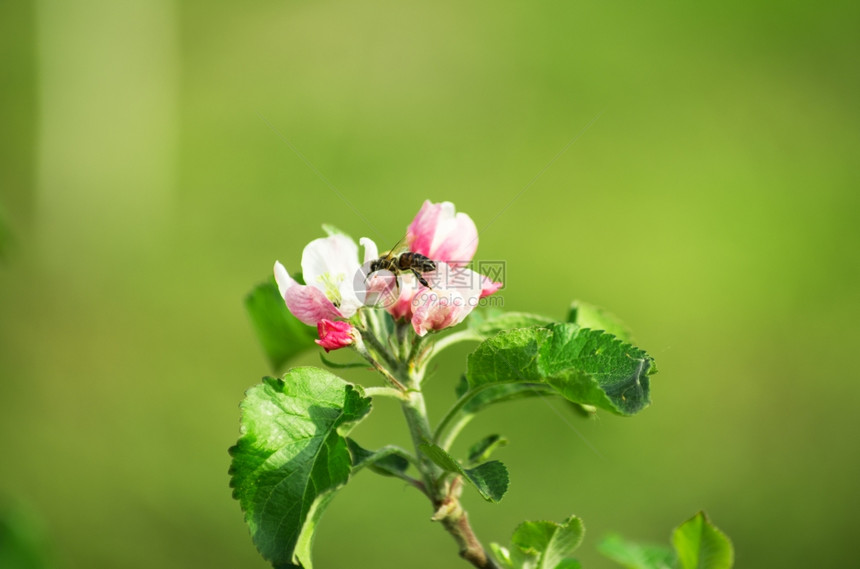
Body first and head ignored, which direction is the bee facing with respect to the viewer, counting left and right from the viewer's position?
facing to the left of the viewer
